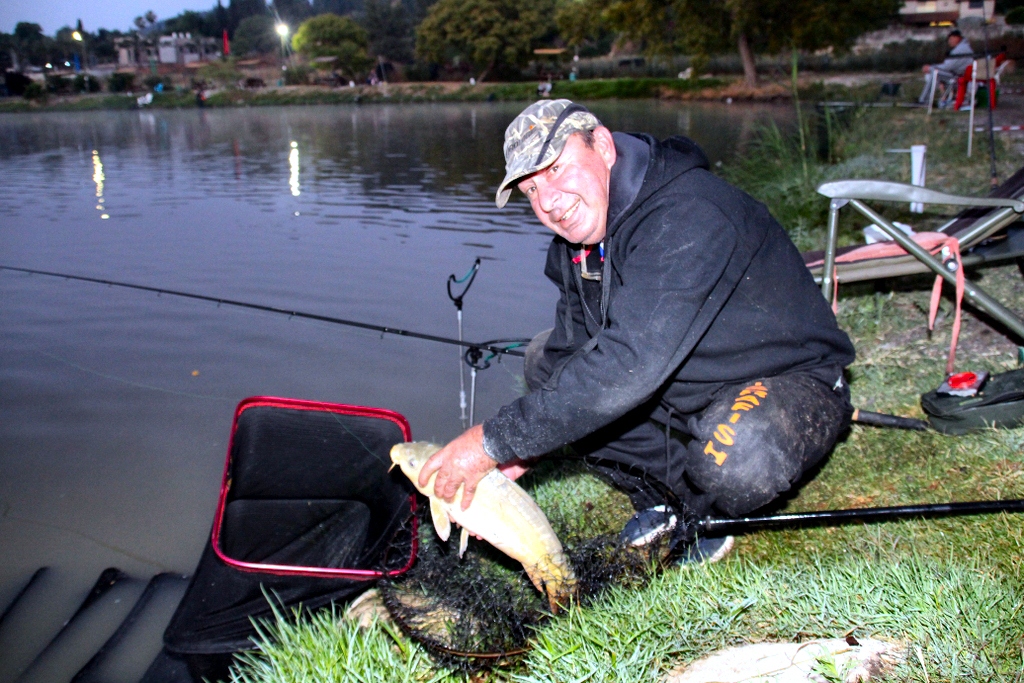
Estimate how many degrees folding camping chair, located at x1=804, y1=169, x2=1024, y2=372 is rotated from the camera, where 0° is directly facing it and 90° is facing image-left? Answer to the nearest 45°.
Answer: approximately 90°

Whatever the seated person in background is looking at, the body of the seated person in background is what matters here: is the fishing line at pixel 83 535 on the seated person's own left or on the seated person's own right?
on the seated person's own left

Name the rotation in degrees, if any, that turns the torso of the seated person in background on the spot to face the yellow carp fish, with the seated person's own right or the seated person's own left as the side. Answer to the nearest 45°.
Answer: approximately 90° to the seated person's own left

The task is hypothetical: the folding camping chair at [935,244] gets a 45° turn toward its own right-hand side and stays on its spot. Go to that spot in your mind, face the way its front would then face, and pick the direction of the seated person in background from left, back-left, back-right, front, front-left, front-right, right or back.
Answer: front-right

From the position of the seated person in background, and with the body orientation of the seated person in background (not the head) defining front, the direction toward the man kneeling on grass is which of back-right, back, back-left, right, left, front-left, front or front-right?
left

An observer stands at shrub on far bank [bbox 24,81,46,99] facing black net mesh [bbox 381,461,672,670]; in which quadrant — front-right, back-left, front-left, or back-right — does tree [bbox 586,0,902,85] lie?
front-left

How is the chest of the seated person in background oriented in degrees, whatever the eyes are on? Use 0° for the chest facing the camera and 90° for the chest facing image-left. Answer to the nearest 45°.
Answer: approximately 90°

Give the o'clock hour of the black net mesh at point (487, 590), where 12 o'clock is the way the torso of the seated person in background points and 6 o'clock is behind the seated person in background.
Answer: The black net mesh is roughly at 9 o'clock from the seated person in background.

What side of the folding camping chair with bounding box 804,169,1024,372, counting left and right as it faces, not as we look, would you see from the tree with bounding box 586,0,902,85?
right

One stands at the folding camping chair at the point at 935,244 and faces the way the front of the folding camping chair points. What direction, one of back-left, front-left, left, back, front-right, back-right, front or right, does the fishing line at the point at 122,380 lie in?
front

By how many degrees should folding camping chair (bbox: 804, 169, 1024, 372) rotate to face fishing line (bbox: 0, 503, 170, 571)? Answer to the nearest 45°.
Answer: approximately 45° to its left

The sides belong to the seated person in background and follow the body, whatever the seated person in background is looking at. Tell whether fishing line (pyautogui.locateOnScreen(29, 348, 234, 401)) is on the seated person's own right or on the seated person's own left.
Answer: on the seated person's own left

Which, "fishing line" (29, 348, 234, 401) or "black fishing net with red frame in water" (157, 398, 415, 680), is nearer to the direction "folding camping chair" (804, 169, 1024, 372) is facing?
the fishing line

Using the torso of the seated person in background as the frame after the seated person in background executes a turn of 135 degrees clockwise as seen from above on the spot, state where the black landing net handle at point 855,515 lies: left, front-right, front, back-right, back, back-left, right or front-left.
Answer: back-right

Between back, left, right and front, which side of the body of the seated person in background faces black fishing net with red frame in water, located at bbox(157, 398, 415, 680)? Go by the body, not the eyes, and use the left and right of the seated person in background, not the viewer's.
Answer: left
